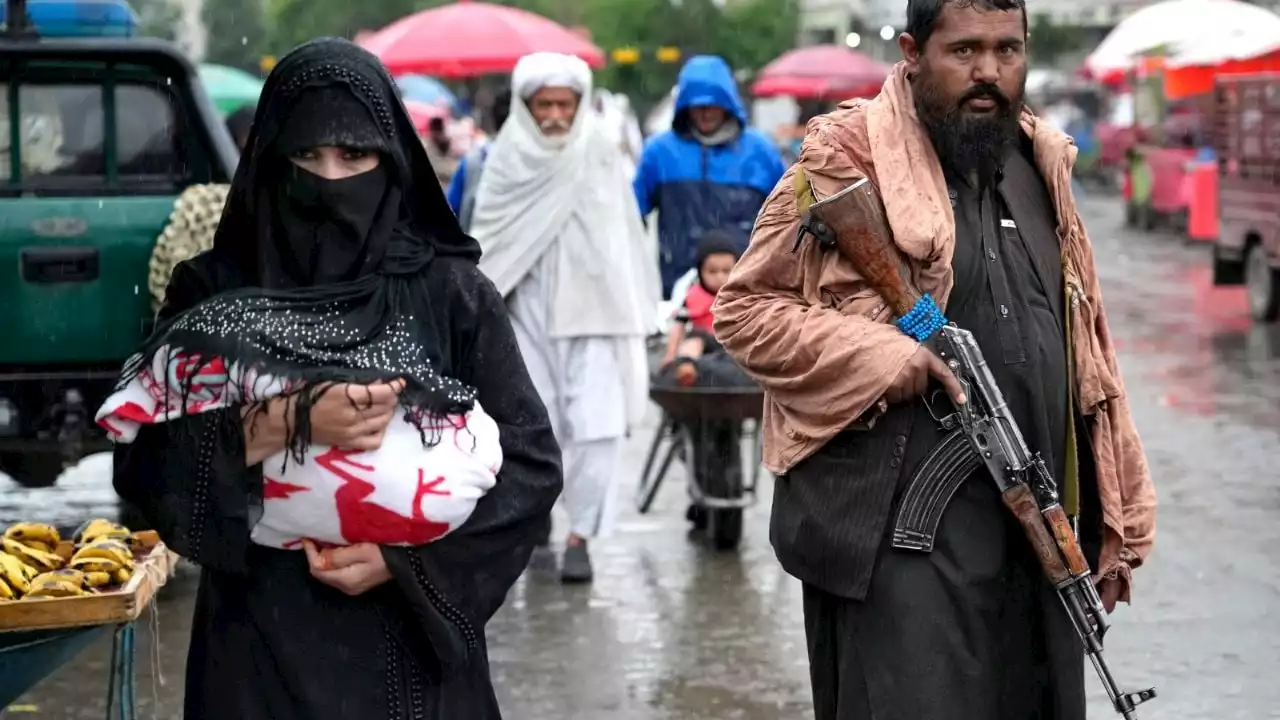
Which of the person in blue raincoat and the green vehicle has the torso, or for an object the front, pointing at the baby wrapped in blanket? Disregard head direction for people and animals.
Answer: the person in blue raincoat

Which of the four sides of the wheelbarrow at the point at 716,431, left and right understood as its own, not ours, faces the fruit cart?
front

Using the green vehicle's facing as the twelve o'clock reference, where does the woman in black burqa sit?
The woman in black burqa is roughly at 6 o'clock from the green vehicle.

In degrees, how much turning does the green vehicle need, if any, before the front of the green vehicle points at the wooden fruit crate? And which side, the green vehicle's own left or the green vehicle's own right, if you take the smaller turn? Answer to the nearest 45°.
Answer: approximately 180°

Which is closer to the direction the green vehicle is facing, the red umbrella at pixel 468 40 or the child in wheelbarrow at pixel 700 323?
the red umbrella

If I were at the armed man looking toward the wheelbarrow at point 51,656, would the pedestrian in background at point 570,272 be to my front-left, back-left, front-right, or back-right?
front-right

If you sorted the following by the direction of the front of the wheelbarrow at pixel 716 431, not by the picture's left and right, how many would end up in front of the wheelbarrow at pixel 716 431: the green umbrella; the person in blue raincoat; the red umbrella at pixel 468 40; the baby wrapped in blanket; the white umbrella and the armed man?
2

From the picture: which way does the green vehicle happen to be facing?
away from the camera

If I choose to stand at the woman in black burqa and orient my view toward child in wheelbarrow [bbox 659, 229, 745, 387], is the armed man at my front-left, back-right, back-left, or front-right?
front-right

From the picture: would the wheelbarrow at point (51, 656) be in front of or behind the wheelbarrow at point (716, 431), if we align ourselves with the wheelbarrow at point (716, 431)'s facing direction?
in front

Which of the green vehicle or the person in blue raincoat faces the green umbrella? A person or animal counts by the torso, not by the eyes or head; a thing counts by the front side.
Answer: the green vehicle

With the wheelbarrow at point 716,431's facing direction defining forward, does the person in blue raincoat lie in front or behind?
behind

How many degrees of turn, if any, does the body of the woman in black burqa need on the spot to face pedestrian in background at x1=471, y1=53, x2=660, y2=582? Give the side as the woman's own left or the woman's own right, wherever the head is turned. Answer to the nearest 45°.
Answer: approximately 180°

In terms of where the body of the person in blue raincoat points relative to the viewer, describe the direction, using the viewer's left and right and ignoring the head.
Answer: facing the viewer

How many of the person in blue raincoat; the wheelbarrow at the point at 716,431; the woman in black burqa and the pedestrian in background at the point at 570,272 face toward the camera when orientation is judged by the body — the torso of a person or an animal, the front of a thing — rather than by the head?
4

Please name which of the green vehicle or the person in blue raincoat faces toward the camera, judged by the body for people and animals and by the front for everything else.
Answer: the person in blue raincoat

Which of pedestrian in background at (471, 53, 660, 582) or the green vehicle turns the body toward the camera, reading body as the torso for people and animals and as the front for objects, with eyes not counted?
the pedestrian in background

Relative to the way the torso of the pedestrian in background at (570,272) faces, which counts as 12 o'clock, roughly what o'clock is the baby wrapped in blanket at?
The baby wrapped in blanket is roughly at 12 o'clock from the pedestrian in background.

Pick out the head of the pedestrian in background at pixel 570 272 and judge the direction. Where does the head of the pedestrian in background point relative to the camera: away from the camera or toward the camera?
toward the camera

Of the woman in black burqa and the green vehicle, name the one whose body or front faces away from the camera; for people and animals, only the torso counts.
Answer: the green vehicle

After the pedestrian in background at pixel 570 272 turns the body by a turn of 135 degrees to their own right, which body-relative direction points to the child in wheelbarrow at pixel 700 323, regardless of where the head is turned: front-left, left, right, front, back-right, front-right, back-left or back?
right
